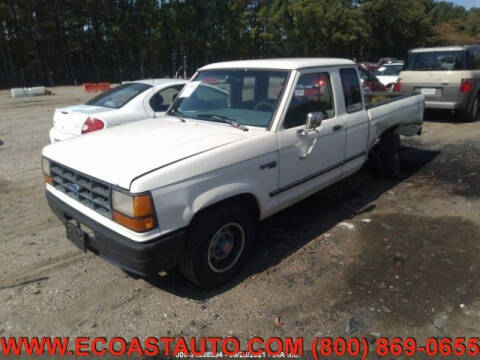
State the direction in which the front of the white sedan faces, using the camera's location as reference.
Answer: facing away from the viewer and to the right of the viewer

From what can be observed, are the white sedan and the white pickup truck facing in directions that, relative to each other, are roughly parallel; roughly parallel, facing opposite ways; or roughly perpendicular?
roughly parallel, facing opposite ways

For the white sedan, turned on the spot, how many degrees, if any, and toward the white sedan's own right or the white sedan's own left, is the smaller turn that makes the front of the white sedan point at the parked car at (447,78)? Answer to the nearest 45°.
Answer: approximately 45° to the white sedan's own right

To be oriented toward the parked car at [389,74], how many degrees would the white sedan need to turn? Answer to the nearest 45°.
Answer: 0° — it already faces it

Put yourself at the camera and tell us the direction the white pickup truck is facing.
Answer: facing the viewer and to the left of the viewer

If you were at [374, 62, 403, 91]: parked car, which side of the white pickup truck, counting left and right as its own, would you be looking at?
back

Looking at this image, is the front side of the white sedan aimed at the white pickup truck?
no

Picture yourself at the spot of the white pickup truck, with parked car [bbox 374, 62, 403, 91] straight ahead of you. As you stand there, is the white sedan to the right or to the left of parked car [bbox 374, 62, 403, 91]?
left

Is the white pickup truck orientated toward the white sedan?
no

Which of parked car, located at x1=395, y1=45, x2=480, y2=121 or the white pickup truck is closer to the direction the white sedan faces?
the parked car
